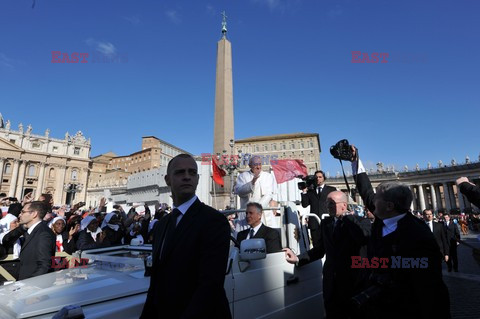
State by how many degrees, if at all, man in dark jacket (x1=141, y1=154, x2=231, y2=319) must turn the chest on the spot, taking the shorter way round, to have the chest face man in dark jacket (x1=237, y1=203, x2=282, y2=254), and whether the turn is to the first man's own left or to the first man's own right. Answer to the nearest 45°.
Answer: approximately 180°

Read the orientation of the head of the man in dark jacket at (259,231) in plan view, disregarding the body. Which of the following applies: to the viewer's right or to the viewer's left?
to the viewer's left

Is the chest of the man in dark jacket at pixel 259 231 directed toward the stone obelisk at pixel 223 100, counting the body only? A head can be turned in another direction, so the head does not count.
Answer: no

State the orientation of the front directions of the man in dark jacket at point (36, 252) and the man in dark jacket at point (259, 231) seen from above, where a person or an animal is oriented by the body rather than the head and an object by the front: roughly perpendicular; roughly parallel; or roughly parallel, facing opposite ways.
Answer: roughly parallel

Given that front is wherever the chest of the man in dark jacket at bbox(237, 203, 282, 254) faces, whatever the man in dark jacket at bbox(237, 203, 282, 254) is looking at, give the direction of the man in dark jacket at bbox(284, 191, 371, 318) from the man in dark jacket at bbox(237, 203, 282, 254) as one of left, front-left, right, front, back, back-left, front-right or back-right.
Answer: left

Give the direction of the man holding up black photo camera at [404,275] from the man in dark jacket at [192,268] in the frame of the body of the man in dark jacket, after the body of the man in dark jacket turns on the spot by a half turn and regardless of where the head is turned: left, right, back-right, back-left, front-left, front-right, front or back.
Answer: front-right

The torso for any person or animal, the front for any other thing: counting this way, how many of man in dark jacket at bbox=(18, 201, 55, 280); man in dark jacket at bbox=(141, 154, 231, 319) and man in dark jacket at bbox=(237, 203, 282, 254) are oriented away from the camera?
0

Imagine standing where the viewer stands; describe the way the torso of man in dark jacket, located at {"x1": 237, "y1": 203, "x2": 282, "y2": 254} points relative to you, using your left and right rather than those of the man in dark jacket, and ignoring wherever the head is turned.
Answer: facing the viewer and to the left of the viewer

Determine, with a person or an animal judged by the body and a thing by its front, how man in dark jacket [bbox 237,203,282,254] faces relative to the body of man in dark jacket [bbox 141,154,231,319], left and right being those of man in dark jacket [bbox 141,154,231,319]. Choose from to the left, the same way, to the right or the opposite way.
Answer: the same way

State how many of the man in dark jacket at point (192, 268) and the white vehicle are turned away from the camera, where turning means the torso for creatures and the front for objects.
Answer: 0

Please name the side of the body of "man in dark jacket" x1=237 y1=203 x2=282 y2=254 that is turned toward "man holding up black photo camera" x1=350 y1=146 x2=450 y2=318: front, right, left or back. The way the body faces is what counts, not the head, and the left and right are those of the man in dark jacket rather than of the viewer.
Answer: left
